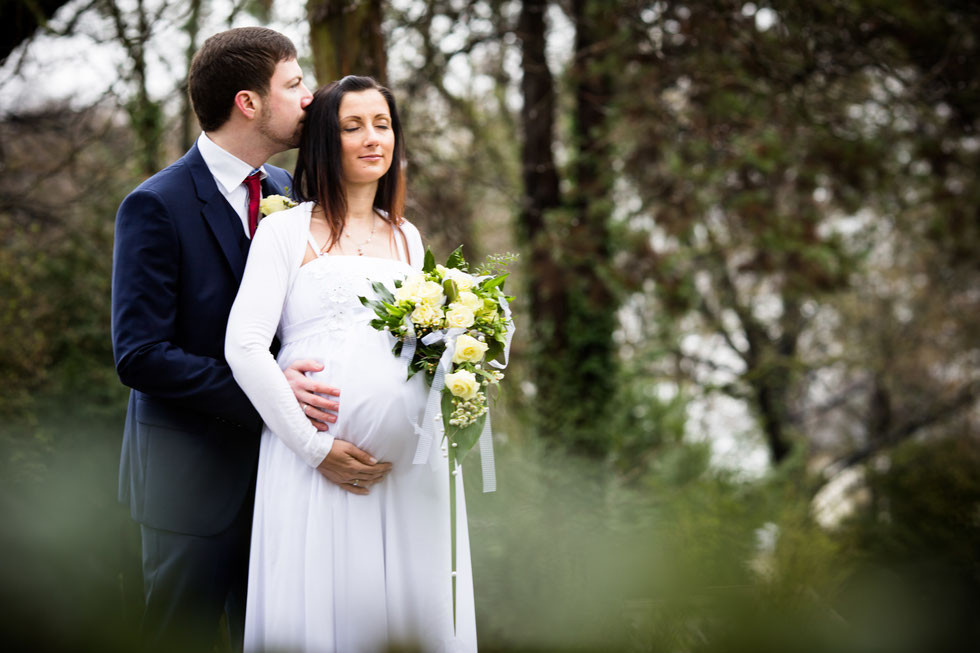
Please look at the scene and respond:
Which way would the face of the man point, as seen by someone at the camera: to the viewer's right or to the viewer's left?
to the viewer's right

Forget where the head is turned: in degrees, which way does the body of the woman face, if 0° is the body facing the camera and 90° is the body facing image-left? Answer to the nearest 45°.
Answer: approximately 315°

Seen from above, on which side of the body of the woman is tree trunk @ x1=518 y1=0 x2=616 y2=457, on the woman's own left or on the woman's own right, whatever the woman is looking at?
on the woman's own left
